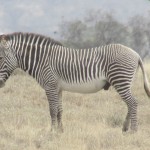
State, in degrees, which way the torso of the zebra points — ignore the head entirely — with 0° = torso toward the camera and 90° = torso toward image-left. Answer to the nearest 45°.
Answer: approximately 90°
